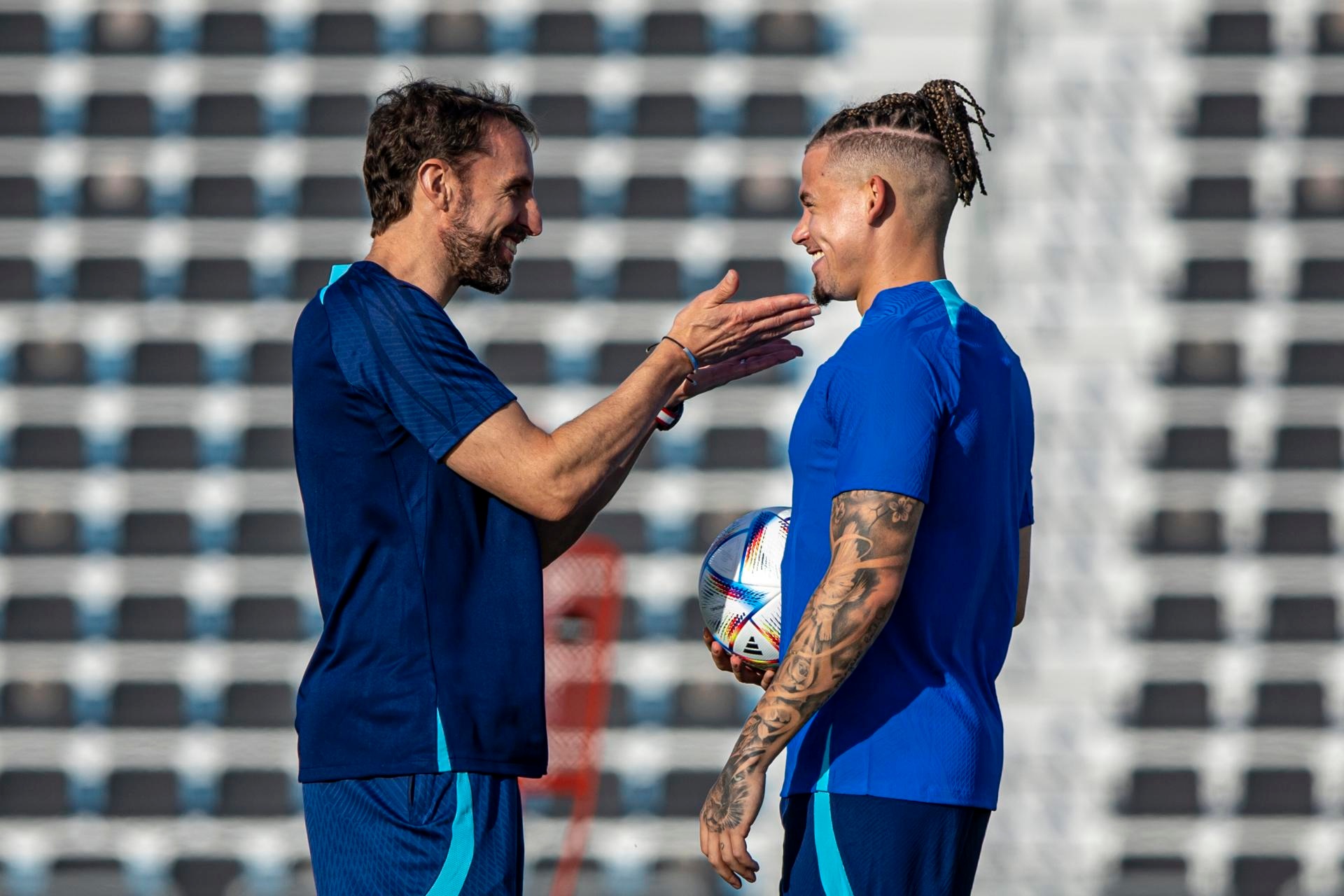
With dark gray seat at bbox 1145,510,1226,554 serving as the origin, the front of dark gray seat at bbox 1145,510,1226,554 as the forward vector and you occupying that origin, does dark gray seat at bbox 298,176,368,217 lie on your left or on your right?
on your right

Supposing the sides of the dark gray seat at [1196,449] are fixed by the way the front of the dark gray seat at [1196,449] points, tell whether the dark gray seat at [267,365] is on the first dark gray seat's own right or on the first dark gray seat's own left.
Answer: on the first dark gray seat's own right

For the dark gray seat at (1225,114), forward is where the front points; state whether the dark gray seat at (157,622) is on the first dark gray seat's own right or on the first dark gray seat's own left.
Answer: on the first dark gray seat's own right

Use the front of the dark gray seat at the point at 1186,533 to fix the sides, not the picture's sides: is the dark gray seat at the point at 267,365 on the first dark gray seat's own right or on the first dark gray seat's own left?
on the first dark gray seat's own right

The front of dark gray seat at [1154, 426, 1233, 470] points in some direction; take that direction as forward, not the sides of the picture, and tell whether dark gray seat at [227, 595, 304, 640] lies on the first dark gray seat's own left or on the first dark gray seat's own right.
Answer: on the first dark gray seat's own right

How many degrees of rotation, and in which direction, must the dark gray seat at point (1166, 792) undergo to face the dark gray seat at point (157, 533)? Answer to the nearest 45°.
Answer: approximately 90° to its right

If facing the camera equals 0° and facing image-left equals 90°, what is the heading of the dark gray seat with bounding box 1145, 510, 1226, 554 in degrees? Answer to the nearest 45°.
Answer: approximately 0°

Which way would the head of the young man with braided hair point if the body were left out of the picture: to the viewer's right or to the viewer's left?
to the viewer's left

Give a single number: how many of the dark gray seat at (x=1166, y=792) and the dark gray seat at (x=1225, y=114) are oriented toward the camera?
2

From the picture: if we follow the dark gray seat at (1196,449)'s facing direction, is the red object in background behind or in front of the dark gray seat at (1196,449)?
in front
